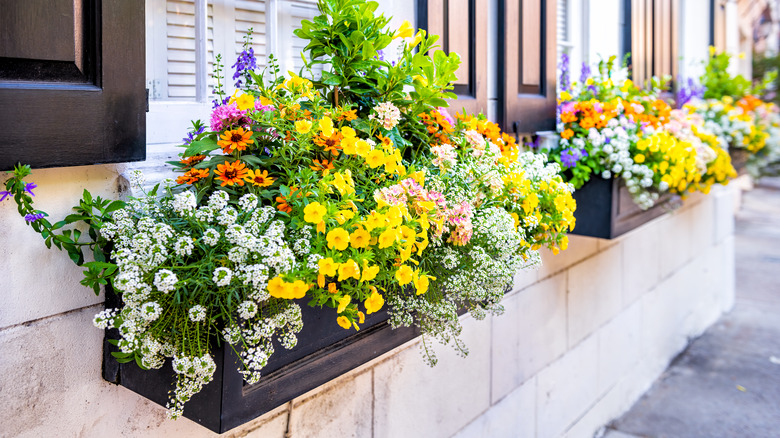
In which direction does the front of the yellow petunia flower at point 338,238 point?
toward the camera

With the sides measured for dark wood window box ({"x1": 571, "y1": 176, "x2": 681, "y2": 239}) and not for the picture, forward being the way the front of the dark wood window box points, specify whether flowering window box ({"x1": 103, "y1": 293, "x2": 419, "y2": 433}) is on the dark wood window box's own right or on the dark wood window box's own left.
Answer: on the dark wood window box's own right

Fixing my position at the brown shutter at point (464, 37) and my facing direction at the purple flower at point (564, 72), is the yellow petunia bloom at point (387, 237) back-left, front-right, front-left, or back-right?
back-right

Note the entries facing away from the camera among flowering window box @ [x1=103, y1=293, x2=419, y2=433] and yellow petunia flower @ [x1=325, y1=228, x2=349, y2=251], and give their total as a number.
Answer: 0

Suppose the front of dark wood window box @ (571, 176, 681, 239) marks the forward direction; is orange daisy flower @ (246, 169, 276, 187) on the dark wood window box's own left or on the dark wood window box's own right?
on the dark wood window box's own right

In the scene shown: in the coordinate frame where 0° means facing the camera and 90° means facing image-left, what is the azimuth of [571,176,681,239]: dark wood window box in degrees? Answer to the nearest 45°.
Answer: approximately 315°

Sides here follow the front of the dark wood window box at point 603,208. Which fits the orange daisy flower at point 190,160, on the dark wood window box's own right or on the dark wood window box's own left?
on the dark wood window box's own right

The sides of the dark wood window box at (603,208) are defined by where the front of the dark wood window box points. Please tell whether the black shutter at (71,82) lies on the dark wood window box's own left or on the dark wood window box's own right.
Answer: on the dark wood window box's own right

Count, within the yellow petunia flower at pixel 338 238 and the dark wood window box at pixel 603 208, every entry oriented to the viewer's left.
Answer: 0

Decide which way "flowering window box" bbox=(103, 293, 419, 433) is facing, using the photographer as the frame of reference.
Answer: facing the viewer and to the right of the viewer

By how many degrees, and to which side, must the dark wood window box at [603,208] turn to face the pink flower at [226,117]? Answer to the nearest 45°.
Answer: approximately 45° to its right
